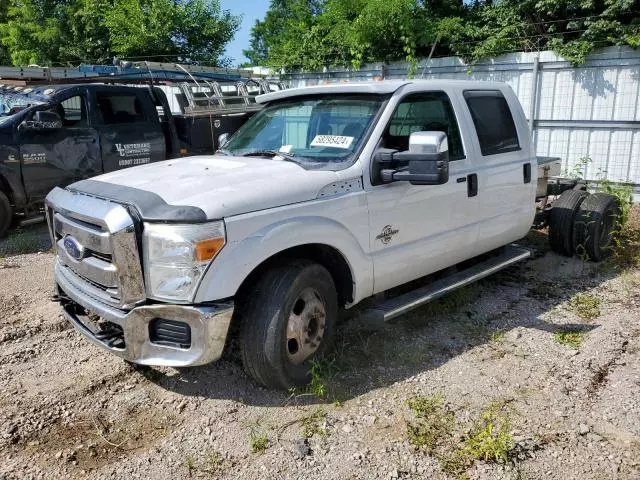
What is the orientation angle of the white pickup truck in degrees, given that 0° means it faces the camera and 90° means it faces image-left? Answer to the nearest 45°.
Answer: approximately 45°

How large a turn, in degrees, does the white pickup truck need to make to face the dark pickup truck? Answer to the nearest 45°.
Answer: approximately 90° to its right

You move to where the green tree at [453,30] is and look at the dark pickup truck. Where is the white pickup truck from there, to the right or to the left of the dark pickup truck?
left

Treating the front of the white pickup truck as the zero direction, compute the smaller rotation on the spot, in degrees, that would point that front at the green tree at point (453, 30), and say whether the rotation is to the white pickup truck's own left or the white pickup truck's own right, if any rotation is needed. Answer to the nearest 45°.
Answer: approximately 135° to the white pickup truck's own right

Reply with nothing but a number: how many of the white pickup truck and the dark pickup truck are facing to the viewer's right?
0

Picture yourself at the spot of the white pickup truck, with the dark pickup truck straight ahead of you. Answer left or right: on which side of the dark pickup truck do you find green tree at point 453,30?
right

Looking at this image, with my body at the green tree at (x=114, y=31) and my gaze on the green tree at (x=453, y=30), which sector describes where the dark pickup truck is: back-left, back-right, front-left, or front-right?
front-right

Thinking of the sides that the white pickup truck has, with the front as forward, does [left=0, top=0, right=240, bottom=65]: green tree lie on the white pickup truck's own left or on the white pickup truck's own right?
on the white pickup truck's own right

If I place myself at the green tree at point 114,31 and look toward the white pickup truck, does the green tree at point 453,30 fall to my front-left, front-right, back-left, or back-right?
front-left

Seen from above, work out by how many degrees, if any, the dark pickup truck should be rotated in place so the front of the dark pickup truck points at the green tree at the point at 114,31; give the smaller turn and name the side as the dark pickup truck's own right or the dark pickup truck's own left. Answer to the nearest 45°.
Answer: approximately 135° to the dark pickup truck's own right
